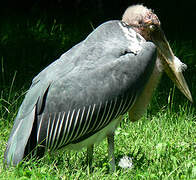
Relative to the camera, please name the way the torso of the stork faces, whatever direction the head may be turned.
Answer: to the viewer's right
